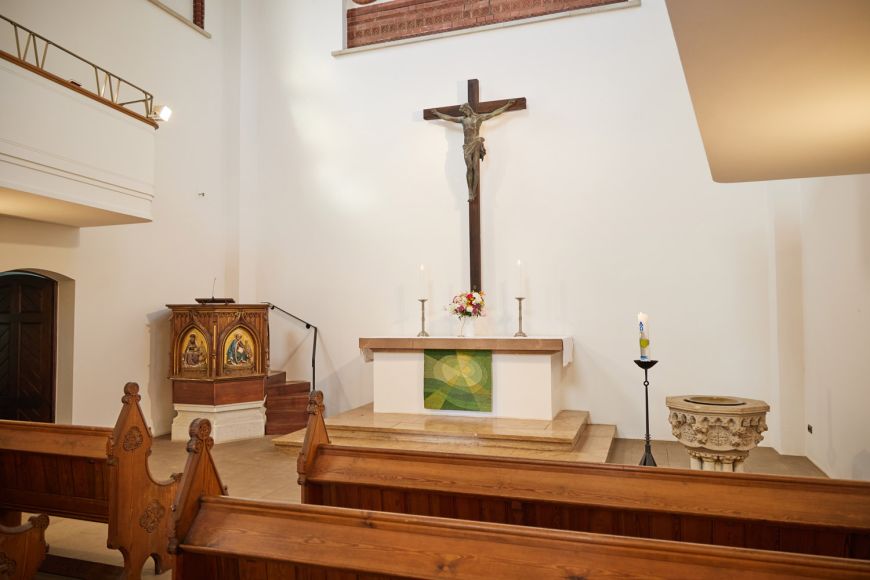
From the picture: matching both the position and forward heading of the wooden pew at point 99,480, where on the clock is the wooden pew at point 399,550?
the wooden pew at point 399,550 is roughly at 4 o'clock from the wooden pew at point 99,480.

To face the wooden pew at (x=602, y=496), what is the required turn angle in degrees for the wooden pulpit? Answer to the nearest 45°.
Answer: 0° — it already faces it

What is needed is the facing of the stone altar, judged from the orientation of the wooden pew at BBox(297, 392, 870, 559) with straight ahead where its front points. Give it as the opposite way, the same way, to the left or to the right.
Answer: the opposite way

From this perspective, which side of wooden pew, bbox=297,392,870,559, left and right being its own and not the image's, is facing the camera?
back

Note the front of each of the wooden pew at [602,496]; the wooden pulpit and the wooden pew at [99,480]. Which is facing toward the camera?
the wooden pulpit

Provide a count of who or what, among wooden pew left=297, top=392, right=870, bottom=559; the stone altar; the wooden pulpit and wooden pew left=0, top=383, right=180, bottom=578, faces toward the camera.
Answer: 2

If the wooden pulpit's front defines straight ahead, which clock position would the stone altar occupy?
The stone altar is roughly at 10 o'clock from the wooden pulpit.

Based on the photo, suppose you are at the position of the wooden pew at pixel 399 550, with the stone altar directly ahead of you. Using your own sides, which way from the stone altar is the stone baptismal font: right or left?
right

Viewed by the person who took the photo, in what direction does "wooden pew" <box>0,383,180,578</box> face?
facing away from the viewer and to the right of the viewer

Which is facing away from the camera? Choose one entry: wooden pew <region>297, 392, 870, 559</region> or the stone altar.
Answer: the wooden pew

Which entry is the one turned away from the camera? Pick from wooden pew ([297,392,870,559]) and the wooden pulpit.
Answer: the wooden pew

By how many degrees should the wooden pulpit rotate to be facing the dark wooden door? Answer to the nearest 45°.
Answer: approximately 90° to its right

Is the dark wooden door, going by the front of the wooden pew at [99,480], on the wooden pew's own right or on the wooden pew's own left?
on the wooden pew's own left
